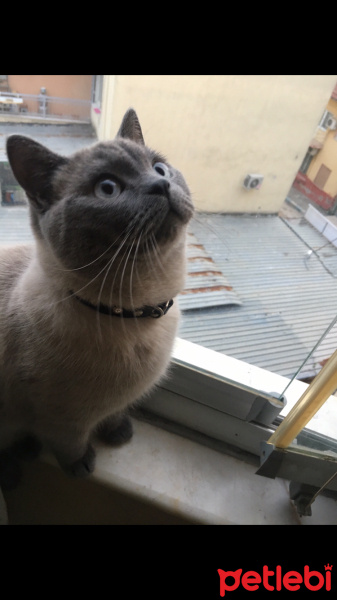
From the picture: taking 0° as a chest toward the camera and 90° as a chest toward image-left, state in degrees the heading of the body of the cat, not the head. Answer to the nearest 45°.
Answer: approximately 315°
